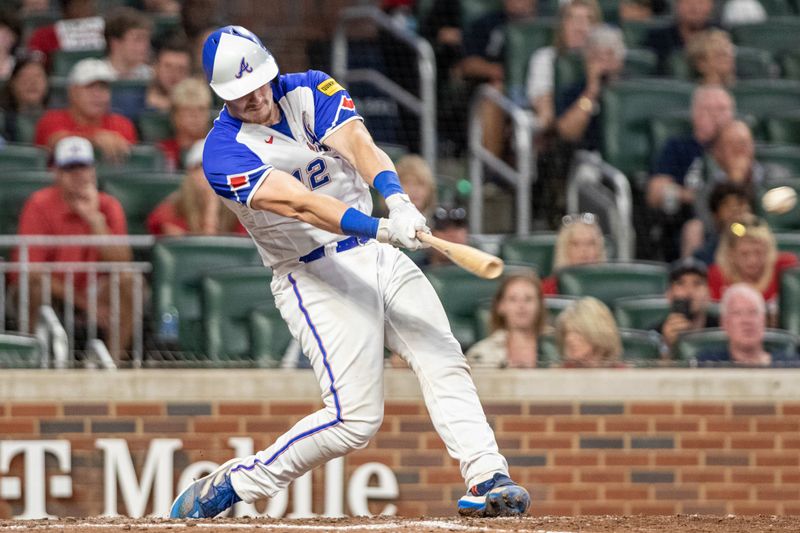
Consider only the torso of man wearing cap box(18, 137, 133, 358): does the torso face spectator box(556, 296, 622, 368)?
no

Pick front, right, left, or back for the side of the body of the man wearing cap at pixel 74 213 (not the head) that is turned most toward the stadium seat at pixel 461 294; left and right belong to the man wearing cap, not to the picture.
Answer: left

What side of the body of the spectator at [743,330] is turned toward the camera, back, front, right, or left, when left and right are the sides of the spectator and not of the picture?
front

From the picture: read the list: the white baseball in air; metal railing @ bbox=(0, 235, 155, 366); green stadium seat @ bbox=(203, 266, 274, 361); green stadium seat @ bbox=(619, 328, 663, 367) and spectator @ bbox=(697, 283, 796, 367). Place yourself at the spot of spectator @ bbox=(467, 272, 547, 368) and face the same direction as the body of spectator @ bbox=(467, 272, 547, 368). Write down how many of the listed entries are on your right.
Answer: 2

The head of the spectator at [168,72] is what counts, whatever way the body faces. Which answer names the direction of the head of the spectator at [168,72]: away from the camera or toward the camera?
toward the camera

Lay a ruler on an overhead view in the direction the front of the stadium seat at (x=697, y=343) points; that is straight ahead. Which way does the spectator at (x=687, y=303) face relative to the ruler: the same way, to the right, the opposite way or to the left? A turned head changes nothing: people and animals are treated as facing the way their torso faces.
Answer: the same way

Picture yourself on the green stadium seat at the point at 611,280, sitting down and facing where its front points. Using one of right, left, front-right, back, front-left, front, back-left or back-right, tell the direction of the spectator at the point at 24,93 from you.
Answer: right

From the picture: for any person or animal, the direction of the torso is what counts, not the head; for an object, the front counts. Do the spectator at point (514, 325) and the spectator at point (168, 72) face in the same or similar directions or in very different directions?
same or similar directions

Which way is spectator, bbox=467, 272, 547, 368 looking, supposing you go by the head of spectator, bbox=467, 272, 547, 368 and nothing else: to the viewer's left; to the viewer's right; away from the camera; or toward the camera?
toward the camera

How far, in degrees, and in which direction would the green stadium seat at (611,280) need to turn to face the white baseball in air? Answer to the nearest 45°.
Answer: approximately 90° to its left

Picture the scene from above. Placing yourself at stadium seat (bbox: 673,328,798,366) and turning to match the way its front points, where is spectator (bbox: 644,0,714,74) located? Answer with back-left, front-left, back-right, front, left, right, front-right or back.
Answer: back

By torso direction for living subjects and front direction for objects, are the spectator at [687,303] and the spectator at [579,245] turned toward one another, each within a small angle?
no

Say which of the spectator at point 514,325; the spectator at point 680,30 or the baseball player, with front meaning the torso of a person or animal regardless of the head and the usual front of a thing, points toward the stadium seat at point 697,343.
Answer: the spectator at point 680,30

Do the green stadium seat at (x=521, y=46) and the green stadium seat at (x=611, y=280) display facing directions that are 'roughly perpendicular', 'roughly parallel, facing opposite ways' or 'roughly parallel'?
roughly parallel

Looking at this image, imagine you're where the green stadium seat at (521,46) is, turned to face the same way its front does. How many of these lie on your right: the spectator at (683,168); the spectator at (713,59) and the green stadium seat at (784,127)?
0

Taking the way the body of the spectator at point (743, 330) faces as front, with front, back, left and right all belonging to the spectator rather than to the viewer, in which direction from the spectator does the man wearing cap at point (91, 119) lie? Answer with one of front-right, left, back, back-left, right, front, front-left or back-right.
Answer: right

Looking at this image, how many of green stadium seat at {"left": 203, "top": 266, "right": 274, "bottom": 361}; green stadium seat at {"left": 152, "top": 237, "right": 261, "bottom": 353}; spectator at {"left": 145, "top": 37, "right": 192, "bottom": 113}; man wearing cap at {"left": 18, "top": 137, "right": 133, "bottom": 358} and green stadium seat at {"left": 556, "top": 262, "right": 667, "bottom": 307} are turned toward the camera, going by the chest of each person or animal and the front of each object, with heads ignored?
5

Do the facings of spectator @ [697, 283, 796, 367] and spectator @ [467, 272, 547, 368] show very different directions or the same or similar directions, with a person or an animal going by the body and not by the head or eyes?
same or similar directions

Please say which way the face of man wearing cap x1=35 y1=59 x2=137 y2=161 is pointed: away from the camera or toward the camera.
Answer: toward the camera

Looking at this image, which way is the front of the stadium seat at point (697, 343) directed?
toward the camera

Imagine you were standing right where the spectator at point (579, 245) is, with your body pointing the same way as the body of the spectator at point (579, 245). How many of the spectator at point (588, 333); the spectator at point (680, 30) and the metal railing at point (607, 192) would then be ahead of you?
1
